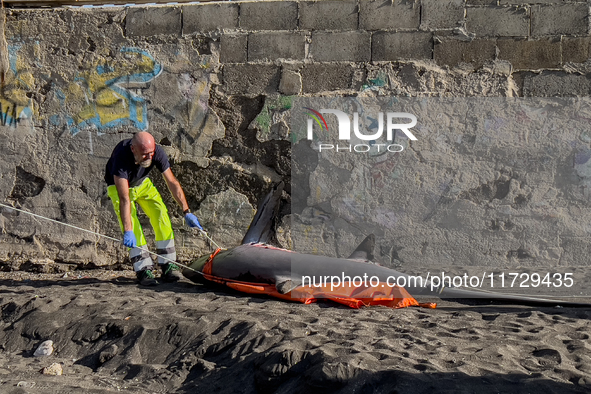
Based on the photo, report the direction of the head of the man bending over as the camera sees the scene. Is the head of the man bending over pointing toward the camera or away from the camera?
toward the camera

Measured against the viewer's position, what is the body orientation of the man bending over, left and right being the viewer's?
facing the viewer and to the right of the viewer

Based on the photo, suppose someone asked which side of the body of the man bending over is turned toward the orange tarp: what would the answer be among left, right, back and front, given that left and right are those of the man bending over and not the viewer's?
front
